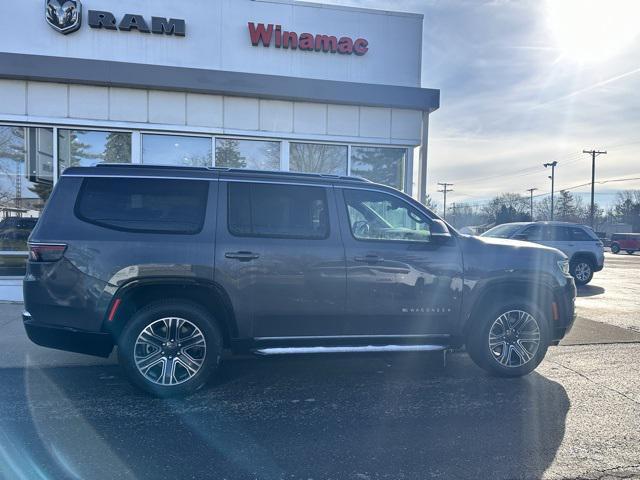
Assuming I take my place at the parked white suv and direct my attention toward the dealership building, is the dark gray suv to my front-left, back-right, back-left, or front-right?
front-left

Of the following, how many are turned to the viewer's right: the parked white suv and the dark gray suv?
1

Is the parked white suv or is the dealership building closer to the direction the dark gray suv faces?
the parked white suv

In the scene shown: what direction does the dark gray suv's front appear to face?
to the viewer's right

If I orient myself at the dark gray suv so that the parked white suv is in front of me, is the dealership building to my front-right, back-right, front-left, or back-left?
front-left

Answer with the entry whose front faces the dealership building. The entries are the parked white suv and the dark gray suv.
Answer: the parked white suv

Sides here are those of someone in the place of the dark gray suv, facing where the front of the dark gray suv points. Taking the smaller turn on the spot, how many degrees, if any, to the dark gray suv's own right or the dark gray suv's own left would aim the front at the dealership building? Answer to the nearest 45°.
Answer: approximately 90° to the dark gray suv's own left

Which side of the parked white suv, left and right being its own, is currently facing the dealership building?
front

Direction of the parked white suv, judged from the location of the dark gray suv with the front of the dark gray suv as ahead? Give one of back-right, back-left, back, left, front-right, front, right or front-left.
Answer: front-left

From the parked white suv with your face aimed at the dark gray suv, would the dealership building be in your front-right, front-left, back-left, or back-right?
front-right

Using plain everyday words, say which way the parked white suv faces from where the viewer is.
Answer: facing the viewer and to the left of the viewer

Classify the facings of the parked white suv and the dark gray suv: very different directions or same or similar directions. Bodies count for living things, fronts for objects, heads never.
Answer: very different directions

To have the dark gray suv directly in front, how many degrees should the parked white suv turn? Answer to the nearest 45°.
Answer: approximately 45° to its left
